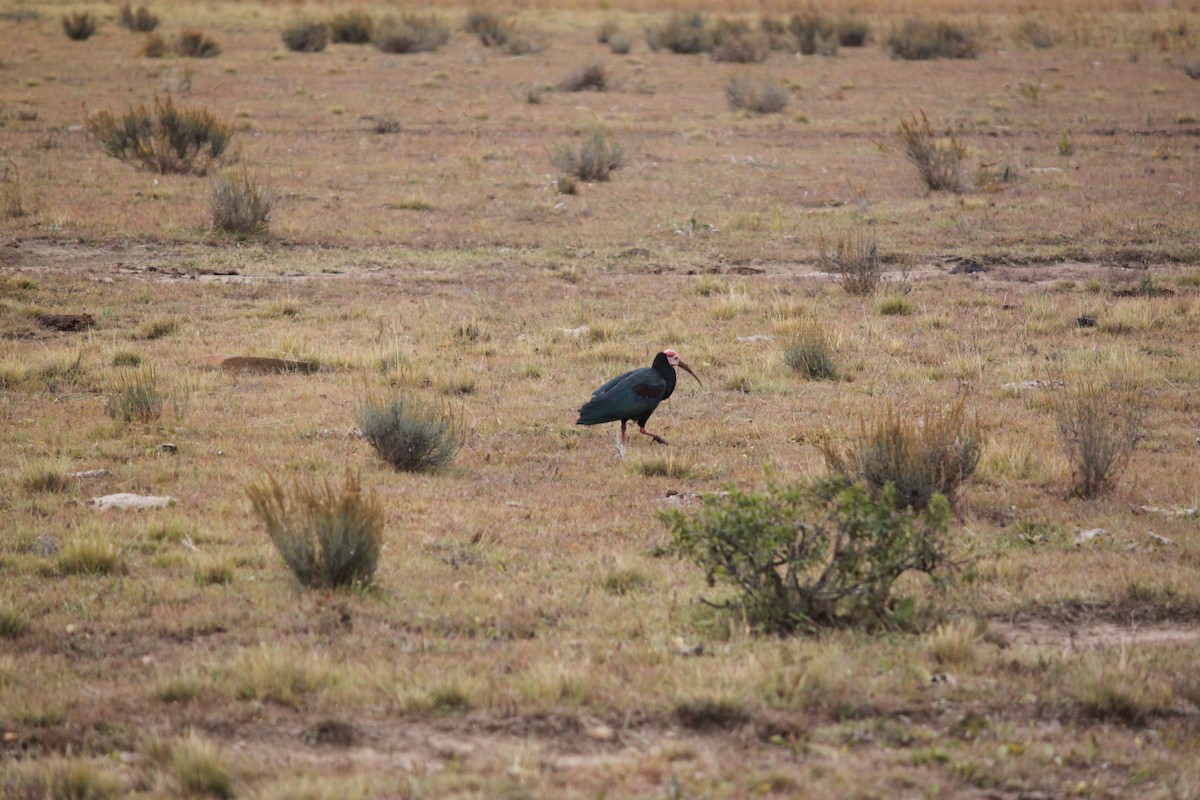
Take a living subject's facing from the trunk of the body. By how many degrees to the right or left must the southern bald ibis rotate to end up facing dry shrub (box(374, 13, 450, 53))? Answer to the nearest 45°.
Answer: approximately 90° to its left

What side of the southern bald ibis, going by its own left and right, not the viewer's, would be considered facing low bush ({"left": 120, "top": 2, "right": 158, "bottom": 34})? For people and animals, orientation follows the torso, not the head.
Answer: left

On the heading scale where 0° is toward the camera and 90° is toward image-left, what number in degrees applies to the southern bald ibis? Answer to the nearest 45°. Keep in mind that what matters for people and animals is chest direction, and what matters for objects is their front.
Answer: approximately 270°

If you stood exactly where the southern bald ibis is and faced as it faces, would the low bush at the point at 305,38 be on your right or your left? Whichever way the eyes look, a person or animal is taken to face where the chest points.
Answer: on your left

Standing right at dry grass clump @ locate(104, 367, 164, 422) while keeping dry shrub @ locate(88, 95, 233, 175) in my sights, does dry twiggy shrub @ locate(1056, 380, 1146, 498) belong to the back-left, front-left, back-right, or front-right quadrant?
back-right

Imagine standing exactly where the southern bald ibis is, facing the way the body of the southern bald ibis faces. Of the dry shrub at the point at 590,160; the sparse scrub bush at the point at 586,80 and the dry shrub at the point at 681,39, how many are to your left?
3

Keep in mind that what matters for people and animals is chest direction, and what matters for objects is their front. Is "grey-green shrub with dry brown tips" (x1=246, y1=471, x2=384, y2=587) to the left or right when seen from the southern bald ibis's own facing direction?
on its right

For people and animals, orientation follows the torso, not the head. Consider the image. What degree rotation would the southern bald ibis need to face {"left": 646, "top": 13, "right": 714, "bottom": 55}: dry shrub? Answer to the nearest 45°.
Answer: approximately 90° to its left

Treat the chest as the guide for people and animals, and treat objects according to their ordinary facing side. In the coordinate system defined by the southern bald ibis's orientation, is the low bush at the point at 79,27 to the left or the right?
on its left

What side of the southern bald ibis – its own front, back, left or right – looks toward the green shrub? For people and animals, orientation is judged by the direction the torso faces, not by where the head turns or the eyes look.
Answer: right

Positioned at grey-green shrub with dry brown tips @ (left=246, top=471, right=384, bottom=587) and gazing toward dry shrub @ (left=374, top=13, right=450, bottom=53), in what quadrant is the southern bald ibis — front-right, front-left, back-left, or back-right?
front-right

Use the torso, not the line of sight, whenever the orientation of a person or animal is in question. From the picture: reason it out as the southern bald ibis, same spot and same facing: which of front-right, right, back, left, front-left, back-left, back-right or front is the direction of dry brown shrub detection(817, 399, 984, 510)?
front-right

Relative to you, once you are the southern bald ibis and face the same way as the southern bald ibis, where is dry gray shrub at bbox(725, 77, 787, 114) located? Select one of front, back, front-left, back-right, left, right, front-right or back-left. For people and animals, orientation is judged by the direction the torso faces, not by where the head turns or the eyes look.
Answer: left
